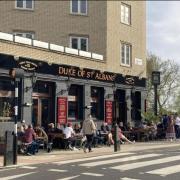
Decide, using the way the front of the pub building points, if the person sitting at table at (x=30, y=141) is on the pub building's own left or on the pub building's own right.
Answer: on the pub building's own right

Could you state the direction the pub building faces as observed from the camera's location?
facing the viewer and to the right of the viewer

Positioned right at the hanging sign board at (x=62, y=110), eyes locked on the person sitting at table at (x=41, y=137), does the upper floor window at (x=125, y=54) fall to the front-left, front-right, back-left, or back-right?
back-left

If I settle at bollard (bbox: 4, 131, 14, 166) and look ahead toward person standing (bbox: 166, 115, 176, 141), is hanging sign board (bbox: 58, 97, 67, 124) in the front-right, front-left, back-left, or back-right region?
front-left

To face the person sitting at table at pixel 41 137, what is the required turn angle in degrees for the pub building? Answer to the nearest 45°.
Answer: approximately 45° to its right

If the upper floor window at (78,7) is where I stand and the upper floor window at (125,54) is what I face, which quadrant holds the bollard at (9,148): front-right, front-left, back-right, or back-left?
back-right
